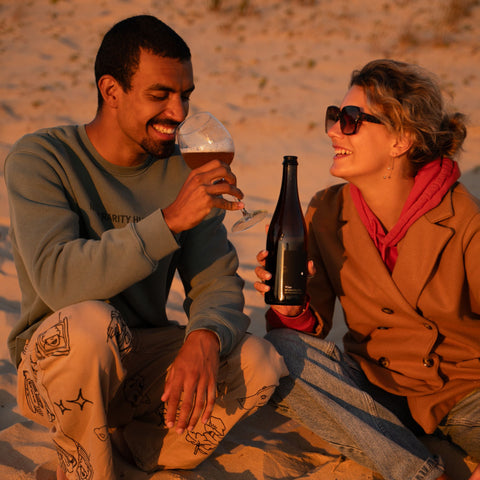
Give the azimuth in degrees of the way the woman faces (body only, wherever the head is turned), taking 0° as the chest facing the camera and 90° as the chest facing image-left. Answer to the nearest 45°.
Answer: approximately 45°

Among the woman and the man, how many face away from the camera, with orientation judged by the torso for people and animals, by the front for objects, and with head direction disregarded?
0

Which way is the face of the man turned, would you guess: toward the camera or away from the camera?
toward the camera

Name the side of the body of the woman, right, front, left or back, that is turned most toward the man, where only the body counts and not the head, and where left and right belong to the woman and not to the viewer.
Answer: front

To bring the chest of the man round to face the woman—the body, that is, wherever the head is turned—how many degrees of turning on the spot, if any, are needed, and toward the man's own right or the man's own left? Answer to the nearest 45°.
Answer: approximately 45° to the man's own left

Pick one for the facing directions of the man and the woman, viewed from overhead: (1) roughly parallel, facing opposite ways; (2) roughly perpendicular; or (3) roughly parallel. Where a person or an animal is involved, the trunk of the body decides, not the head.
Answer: roughly perpendicular

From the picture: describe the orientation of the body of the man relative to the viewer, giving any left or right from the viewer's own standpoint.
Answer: facing the viewer and to the right of the viewer
